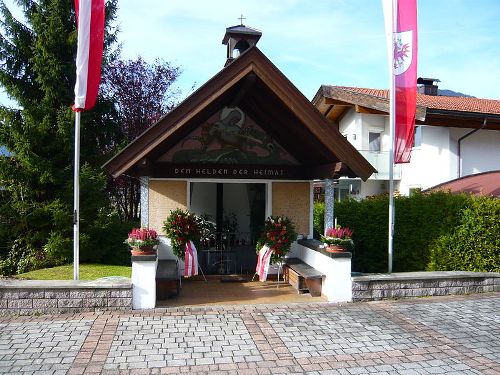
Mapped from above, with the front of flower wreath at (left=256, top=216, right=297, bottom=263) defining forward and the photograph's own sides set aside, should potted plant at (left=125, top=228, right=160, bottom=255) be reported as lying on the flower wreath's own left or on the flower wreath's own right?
on the flower wreath's own right

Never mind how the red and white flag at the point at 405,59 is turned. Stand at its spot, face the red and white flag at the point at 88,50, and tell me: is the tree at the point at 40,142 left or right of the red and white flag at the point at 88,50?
right

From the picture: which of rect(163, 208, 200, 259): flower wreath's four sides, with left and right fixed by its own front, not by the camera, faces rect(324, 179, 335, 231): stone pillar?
left

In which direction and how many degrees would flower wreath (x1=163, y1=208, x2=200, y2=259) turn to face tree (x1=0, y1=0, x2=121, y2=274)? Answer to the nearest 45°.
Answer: approximately 135° to its right

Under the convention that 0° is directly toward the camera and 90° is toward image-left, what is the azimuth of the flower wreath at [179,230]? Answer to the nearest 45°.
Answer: approximately 0°

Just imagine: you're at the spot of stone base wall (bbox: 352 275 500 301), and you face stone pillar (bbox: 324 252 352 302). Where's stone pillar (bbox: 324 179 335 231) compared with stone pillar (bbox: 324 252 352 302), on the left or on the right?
right

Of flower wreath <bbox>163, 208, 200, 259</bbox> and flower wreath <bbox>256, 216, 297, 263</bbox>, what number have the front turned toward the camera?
2

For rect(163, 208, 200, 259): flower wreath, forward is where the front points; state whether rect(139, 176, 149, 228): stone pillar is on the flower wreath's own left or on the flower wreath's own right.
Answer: on the flower wreath's own right

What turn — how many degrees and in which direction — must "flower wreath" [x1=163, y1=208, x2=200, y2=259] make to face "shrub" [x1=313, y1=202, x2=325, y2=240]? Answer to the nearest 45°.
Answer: approximately 135° to its left

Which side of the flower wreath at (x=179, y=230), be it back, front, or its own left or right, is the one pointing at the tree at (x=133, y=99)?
back

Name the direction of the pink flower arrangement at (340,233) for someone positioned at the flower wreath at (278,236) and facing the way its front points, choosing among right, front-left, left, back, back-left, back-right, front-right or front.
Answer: front-left

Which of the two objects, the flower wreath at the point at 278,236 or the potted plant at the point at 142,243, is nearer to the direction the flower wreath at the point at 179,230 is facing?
the potted plant

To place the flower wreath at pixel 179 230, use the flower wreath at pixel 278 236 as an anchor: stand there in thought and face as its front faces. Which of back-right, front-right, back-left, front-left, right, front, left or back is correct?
right

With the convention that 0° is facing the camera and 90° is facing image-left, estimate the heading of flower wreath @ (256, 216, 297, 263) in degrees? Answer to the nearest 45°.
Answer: approximately 0°

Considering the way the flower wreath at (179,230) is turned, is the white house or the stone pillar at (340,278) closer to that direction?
the stone pillar

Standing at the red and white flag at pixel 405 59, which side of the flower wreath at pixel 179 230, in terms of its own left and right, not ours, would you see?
left
